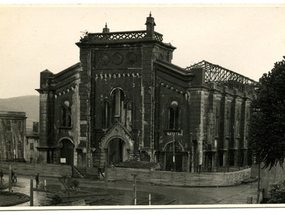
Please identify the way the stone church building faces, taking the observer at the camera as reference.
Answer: facing the viewer and to the left of the viewer

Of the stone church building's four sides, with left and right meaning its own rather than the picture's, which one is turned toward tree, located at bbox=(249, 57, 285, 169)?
left

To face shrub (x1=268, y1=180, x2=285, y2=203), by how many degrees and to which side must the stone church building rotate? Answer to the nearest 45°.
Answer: approximately 90° to its left

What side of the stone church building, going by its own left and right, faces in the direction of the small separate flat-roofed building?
right

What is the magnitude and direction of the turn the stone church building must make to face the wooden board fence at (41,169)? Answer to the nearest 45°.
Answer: approximately 45° to its right
